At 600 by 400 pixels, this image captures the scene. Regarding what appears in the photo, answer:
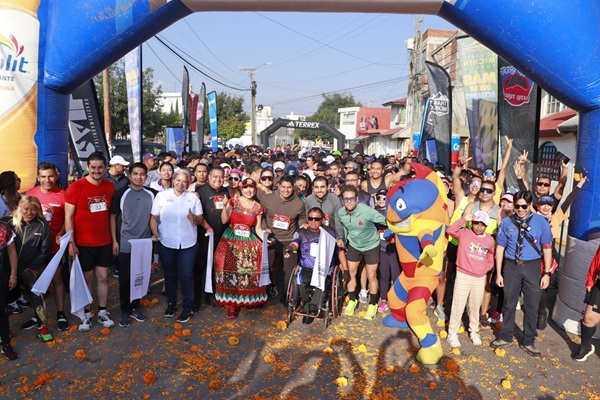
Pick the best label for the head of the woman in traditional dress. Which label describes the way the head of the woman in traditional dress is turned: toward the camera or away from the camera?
toward the camera

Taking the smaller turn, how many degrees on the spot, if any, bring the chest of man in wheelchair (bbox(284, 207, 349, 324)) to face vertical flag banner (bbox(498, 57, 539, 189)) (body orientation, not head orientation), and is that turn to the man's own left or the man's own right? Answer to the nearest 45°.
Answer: approximately 135° to the man's own left

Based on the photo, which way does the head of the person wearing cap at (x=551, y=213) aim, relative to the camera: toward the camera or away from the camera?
toward the camera

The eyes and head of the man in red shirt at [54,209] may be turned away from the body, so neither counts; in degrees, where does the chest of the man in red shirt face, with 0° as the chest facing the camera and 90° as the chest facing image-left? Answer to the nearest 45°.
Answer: approximately 0°

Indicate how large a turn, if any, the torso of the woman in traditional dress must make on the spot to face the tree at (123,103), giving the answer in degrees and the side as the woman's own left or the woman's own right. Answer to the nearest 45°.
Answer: approximately 180°

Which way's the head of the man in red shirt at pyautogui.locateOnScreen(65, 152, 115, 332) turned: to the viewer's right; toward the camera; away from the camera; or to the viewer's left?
toward the camera

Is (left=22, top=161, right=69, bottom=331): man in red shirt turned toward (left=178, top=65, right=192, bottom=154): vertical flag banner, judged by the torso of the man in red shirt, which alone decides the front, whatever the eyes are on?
no

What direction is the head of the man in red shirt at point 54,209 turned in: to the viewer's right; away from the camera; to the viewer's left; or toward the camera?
toward the camera

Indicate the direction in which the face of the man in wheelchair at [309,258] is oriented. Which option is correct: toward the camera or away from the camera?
toward the camera

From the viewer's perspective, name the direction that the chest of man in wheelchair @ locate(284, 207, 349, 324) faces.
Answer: toward the camera

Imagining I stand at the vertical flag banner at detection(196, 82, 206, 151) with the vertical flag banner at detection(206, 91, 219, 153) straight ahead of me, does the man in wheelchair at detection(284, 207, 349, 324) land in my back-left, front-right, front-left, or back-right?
back-right

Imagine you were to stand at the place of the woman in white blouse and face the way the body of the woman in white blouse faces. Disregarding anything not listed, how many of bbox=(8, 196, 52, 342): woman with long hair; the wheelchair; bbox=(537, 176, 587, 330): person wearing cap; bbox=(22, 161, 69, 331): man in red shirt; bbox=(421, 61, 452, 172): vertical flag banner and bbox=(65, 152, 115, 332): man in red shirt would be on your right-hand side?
3

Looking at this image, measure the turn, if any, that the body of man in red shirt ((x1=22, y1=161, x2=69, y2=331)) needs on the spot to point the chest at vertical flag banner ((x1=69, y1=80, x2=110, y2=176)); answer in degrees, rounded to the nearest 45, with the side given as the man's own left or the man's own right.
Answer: approximately 180°

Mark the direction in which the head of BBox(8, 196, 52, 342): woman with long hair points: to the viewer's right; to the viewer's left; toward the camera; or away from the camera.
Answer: toward the camera

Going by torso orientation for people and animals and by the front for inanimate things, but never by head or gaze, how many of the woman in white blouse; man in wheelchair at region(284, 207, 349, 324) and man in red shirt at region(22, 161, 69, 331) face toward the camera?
3

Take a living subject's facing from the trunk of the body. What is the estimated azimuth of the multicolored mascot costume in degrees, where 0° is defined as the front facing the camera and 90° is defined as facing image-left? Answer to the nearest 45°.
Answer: approximately 45°

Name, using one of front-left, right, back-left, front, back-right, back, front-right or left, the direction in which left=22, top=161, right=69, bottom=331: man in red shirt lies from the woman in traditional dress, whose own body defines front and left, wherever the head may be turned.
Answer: right

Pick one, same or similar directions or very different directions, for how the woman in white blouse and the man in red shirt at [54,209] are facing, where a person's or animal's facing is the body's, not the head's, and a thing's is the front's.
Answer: same or similar directions

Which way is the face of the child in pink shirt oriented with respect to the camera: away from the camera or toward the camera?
toward the camera

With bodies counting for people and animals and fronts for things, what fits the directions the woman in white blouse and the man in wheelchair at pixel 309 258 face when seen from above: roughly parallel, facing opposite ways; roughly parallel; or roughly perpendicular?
roughly parallel

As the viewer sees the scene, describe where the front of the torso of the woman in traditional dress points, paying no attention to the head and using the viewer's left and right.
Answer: facing the viewer

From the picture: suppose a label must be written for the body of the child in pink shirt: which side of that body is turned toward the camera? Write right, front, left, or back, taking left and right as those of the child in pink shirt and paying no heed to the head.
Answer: front
